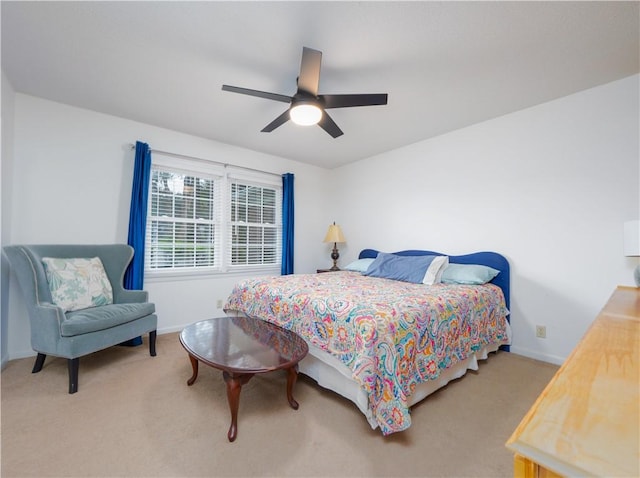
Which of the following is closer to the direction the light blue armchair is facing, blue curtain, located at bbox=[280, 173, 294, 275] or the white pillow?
the white pillow

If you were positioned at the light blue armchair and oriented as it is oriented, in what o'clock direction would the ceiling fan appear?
The ceiling fan is roughly at 12 o'clock from the light blue armchair.

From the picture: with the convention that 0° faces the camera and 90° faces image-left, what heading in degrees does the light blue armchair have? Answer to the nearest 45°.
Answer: approximately 315°

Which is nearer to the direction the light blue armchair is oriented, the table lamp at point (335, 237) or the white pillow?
the white pillow

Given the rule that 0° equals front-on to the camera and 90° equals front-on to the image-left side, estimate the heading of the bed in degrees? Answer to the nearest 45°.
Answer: approximately 45°

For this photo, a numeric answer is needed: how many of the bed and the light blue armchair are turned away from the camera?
0

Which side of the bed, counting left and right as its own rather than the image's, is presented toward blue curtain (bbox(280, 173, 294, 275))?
right
